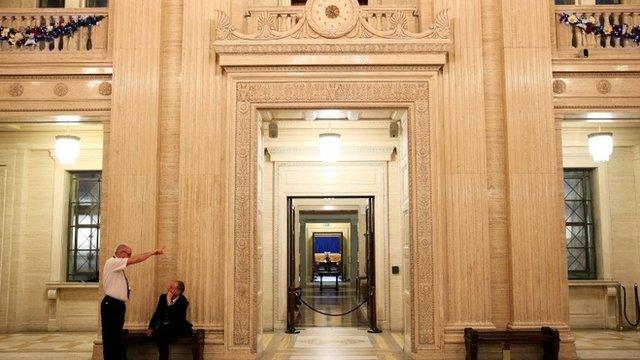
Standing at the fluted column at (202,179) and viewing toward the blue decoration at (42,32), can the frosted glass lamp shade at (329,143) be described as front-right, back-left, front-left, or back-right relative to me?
back-right

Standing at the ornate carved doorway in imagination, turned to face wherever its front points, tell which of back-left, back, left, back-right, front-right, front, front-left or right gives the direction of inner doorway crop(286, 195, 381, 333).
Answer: back

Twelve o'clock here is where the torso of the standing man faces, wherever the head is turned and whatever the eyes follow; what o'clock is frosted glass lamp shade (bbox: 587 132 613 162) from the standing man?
The frosted glass lamp shade is roughly at 12 o'clock from the standing man.

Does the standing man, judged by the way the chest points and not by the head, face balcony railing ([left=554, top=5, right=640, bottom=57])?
yes

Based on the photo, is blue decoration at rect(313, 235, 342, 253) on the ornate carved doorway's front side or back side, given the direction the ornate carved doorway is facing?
on the back side

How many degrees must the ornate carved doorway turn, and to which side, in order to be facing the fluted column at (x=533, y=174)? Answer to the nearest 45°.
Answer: approximately 90° to its left

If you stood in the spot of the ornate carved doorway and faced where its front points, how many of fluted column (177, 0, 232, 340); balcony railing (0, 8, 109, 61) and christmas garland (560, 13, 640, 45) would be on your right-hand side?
2

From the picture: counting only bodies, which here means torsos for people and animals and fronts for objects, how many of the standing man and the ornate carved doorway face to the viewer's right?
1

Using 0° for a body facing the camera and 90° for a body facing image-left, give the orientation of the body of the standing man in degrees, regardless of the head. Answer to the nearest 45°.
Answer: approximately 270°

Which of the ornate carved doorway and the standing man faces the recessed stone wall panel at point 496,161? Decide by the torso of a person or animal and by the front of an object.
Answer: the standing man

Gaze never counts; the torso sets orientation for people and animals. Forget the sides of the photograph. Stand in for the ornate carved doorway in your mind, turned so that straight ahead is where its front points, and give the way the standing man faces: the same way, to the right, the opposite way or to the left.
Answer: to the left

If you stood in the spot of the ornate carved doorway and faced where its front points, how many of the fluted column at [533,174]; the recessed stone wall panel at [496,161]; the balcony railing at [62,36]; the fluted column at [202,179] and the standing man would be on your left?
2

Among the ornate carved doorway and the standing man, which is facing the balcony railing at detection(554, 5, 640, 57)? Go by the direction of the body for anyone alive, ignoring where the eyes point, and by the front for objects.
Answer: the standing man
